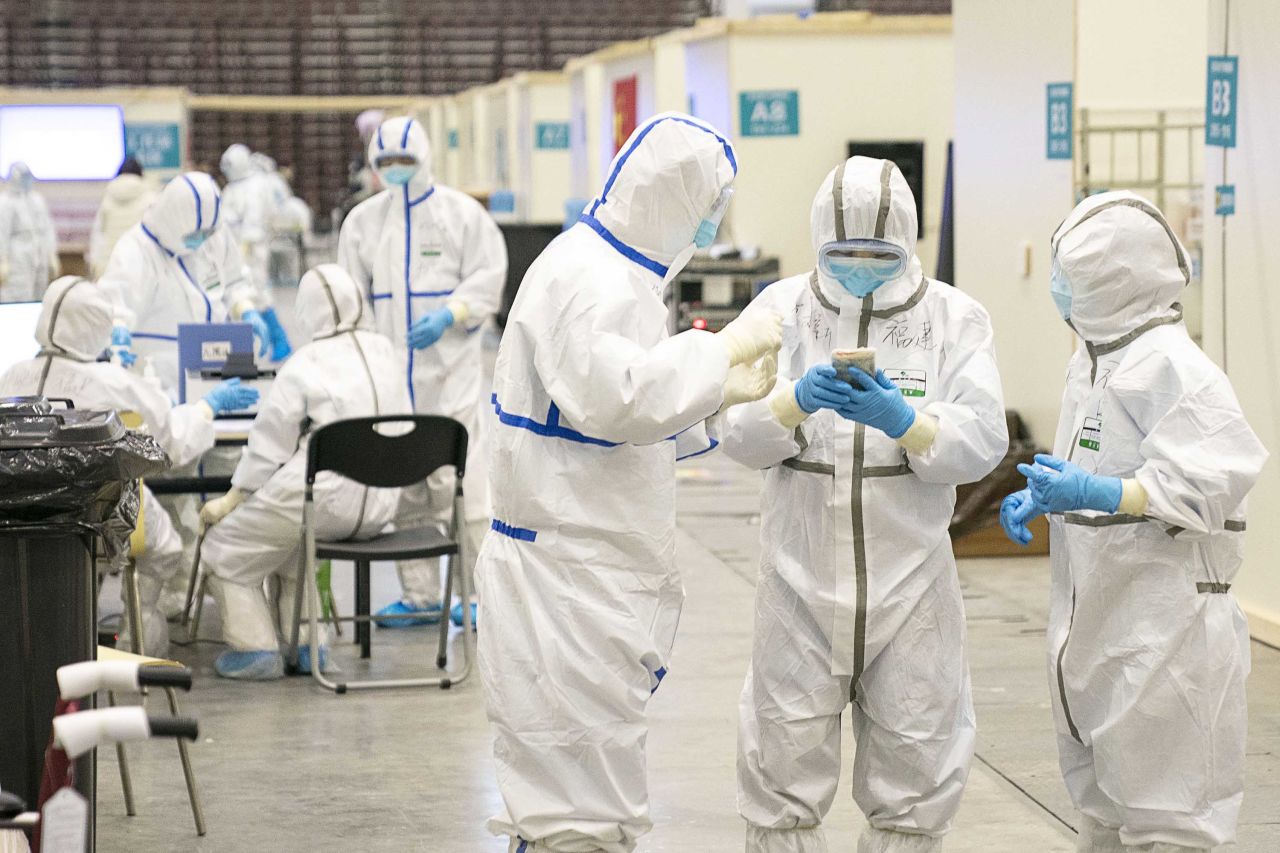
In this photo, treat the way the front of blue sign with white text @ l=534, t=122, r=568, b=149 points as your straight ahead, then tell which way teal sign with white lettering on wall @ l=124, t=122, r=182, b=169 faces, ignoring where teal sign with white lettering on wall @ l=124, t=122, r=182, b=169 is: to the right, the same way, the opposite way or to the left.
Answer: the same way

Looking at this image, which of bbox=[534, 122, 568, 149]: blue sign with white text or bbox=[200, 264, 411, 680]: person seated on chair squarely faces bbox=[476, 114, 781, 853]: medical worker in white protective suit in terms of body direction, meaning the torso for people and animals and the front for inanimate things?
the blue sign with white text

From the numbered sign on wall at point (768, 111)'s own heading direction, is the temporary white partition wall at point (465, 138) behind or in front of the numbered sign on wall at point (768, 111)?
behind

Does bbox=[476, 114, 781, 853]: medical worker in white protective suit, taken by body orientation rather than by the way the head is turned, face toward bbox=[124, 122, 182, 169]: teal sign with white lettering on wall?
no

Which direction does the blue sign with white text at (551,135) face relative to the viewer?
toward the camera

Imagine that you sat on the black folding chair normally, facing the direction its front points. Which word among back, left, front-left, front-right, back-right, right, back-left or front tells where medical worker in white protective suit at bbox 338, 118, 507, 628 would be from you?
front

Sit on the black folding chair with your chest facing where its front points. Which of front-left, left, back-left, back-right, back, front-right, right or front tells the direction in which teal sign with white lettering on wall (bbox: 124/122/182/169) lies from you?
front

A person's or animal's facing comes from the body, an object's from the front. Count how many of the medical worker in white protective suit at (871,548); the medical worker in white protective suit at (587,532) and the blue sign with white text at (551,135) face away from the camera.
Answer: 0

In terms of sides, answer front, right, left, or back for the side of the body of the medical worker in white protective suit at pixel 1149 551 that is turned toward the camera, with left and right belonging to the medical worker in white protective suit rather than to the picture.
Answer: left

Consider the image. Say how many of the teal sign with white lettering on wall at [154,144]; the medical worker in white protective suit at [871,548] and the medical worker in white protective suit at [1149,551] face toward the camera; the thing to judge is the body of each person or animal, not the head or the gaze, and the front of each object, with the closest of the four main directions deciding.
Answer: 2

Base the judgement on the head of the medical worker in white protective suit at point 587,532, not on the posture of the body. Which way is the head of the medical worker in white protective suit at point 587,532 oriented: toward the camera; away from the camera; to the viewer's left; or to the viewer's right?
to the viewer's right

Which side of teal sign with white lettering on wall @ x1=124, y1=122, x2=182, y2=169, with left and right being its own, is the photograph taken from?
front

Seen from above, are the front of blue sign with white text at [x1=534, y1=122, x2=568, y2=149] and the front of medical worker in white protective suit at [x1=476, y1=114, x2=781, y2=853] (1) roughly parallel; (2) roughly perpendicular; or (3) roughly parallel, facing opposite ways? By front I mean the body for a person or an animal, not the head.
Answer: roughly perpendicular

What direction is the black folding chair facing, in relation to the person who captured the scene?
facing away from the viewer

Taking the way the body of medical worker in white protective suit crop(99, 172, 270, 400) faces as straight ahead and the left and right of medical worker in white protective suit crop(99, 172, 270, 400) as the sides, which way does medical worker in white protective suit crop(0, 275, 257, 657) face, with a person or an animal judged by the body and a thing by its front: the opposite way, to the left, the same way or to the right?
to the left

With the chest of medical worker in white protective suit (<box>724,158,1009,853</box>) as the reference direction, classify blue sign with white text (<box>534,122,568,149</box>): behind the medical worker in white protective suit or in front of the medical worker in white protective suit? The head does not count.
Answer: behind

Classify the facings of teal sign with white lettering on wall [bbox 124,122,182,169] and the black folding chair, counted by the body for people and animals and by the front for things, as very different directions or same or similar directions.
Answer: very different directions

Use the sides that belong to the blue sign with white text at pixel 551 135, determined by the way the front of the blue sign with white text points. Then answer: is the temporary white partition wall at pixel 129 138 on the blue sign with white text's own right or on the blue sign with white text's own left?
on the blue sign with white text's own right

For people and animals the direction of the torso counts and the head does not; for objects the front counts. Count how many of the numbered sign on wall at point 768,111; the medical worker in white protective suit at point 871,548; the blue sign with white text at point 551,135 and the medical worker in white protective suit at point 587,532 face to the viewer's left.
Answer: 0
